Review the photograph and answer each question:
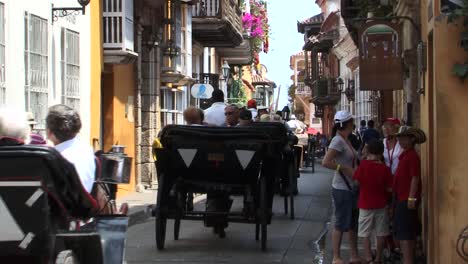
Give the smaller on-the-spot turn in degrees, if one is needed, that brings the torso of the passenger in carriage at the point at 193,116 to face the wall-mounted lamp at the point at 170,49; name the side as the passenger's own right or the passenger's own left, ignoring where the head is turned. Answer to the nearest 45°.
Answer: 0° — they already face it

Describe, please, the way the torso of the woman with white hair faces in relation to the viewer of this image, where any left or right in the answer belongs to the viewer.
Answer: facing away from the viewer

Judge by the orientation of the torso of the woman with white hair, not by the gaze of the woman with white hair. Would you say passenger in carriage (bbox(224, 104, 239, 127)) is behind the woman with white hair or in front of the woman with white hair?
in front

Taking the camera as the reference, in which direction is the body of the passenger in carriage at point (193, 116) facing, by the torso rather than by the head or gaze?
away from the camera

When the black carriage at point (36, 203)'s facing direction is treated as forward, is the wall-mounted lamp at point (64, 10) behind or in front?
in front

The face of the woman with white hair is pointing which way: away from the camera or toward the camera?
away from the camera

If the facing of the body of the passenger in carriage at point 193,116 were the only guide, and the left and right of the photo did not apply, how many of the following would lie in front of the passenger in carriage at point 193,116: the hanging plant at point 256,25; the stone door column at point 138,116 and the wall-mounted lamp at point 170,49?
3

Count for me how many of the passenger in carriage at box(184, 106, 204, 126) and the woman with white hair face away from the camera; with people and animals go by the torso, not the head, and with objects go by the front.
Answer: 2

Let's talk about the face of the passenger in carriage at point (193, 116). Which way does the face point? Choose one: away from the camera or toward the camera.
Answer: away from the camera

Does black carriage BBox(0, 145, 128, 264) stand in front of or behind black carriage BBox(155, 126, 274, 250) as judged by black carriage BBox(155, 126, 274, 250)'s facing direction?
behind

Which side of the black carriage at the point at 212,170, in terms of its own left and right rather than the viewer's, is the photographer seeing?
back

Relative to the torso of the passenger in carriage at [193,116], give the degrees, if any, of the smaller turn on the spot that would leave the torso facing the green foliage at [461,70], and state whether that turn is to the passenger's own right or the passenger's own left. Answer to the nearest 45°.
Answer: approximately 135° to the passenger's own right

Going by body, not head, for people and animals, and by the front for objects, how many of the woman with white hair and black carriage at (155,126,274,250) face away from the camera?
2

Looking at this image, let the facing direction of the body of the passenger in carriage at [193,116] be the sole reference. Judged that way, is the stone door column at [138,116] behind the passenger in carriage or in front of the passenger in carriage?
in front
